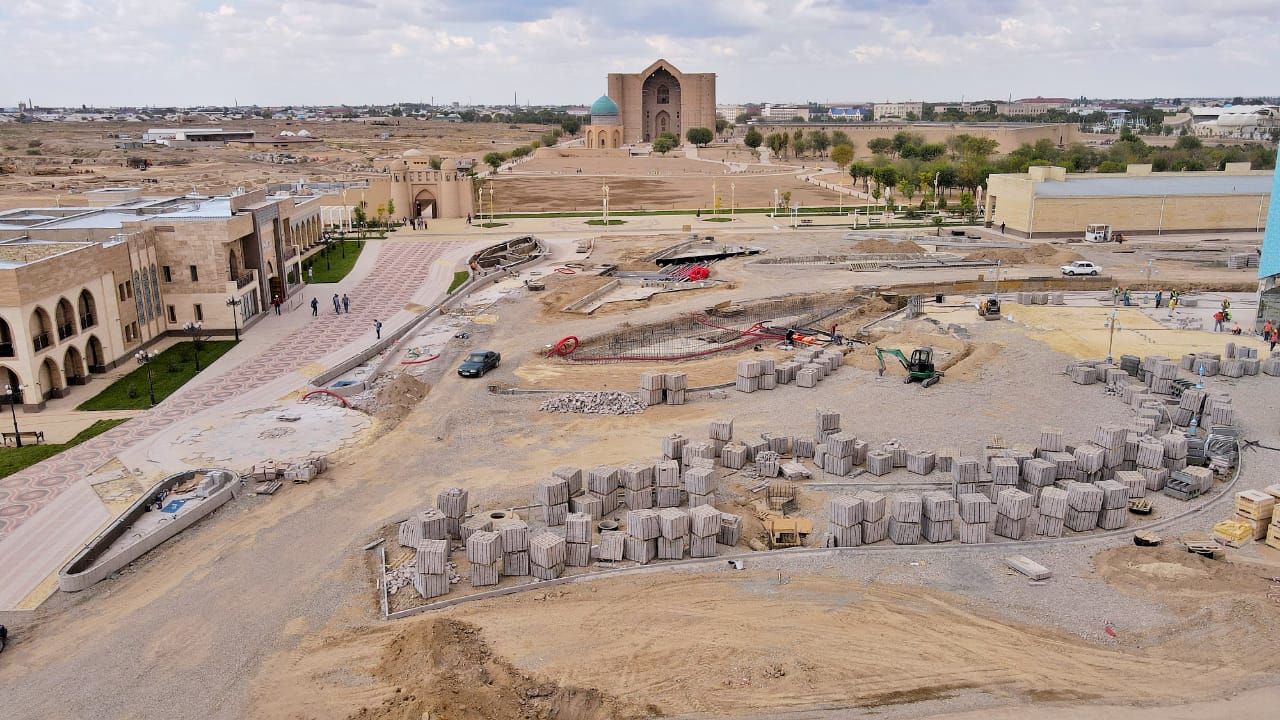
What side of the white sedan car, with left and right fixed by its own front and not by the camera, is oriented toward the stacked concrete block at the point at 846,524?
left

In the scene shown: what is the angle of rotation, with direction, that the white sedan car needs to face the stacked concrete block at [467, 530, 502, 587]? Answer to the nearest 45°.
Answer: approximately 90° to its left

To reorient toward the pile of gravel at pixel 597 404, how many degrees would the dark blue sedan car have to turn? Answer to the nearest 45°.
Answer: approximately 90° to its left

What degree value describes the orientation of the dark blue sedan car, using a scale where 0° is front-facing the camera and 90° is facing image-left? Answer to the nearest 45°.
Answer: approximately 45°

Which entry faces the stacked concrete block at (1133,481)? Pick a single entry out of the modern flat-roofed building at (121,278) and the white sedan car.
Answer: the modern flat-roofed building

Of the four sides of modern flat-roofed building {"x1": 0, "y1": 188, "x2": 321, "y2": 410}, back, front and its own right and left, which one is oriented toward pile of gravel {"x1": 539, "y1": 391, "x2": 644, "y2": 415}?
front

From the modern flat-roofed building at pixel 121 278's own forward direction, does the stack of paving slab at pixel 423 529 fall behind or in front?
in front

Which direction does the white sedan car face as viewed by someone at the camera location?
facing to the left of the viewer

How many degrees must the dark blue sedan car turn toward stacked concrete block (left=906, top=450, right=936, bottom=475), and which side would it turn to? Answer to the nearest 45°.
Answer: approximately 90° to its left

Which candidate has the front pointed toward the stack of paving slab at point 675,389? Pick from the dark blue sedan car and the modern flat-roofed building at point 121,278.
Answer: the modern flat-roofed building

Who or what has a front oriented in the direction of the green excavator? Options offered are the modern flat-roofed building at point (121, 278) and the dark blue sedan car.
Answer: the modern flat-roofed building

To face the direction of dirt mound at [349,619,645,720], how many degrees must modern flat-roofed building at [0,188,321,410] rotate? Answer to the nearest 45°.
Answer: approximately 45° to its right
